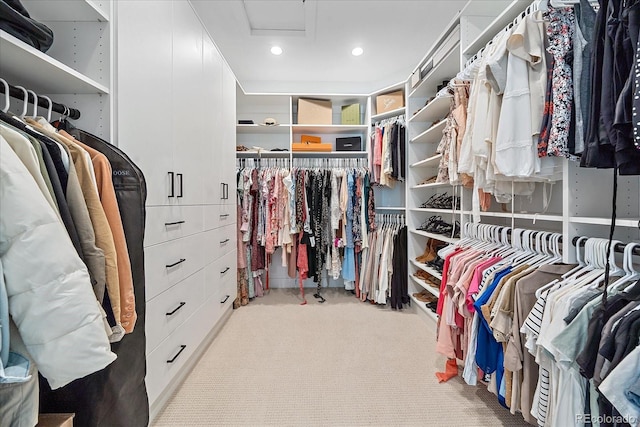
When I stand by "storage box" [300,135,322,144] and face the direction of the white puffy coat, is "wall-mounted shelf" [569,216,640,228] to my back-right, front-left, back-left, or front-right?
front-left

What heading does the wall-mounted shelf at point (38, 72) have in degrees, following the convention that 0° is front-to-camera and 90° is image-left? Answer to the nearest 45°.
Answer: approximately 315°

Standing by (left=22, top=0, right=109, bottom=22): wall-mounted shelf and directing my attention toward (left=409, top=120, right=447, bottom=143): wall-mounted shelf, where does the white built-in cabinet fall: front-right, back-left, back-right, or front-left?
front-left

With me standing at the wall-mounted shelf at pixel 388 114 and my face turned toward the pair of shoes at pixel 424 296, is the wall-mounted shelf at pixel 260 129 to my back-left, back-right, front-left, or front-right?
back-right

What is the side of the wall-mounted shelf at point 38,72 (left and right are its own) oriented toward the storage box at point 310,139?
left

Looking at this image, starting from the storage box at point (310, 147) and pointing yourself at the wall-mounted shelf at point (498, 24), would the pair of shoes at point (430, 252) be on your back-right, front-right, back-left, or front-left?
front-left

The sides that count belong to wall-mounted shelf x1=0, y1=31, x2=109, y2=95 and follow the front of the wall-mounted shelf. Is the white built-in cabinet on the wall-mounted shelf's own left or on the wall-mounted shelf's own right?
on the wall-mounted shelf's own left
